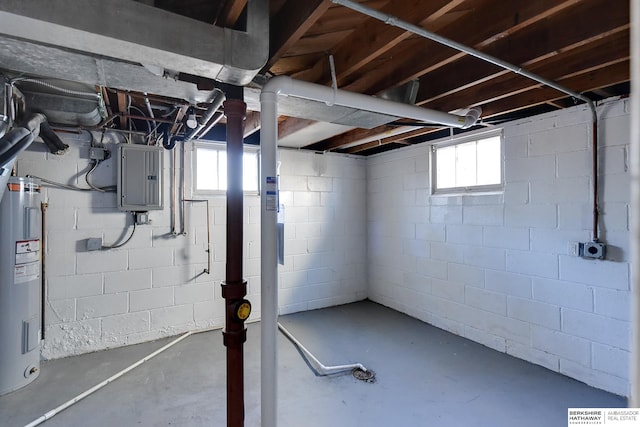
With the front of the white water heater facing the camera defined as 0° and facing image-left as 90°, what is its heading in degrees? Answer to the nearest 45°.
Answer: approximately 315°

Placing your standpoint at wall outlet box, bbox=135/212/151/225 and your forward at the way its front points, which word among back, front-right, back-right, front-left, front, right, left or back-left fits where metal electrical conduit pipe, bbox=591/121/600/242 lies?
front-left

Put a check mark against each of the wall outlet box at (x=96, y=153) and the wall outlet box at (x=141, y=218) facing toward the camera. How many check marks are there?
2

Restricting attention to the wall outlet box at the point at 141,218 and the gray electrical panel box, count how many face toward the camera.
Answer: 2

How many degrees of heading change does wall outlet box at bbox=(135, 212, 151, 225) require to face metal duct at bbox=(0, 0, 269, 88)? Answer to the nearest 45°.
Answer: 0° — it already faces it

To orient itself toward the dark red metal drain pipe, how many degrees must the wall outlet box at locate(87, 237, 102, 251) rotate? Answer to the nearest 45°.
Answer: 0° — it already faces it
